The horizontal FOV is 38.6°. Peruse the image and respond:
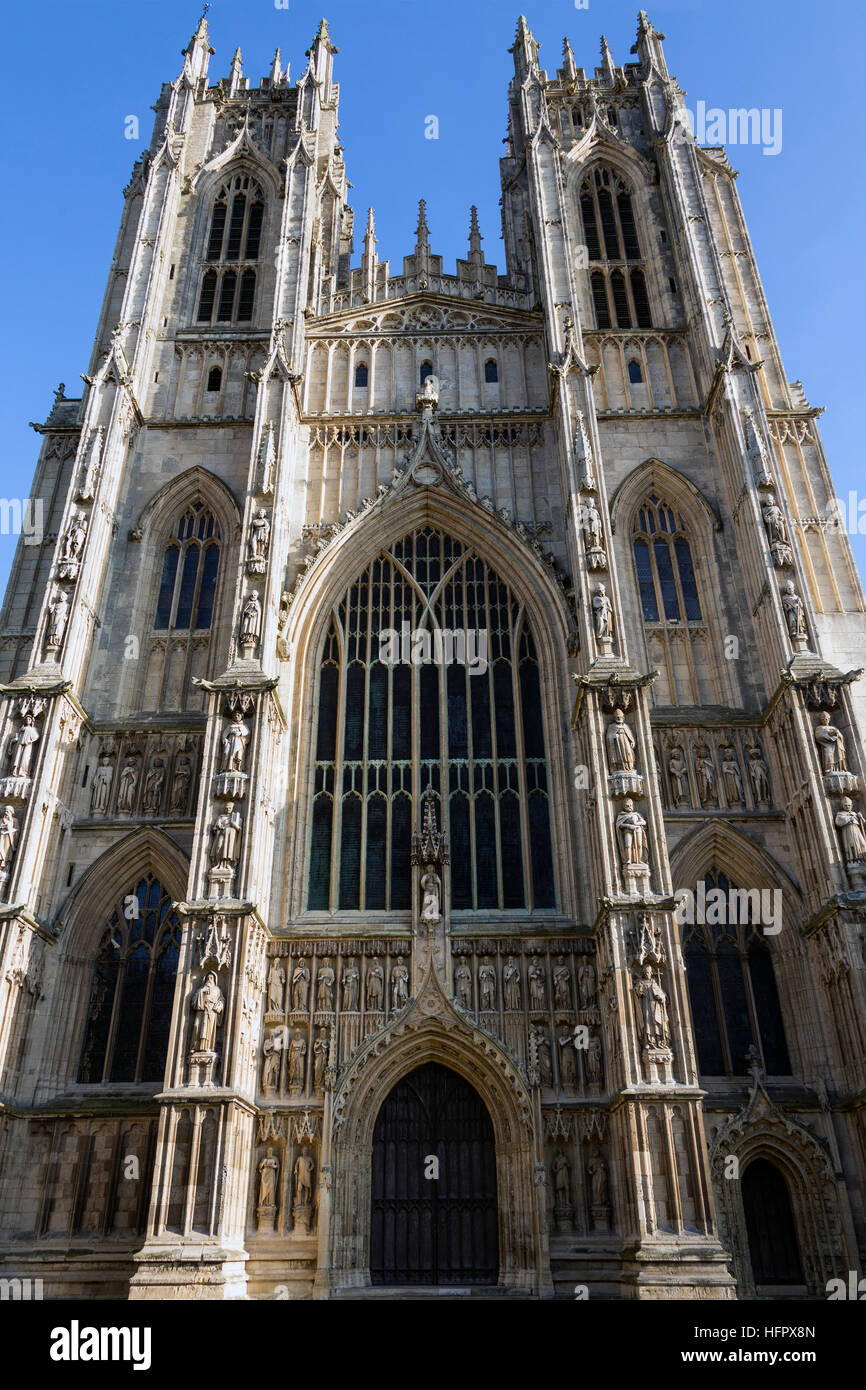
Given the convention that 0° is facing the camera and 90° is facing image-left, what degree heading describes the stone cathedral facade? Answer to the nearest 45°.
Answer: approximately 0°
